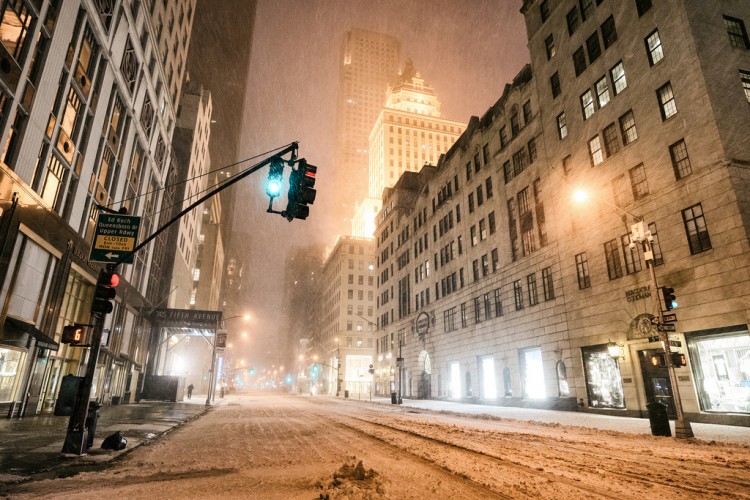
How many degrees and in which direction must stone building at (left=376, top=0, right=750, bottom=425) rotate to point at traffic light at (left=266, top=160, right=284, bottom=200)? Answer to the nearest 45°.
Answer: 0° — it already faces it

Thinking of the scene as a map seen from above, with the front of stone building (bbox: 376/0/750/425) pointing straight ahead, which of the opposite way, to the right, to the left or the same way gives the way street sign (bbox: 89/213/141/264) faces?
to the left

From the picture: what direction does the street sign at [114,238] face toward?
toward the camera

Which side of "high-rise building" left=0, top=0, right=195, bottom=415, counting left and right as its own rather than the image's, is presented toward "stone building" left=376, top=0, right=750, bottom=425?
front

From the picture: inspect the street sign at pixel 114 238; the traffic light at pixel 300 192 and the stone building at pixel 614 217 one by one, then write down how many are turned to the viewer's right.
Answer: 1

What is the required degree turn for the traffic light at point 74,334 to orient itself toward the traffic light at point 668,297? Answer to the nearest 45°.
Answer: approximately 90° to its left

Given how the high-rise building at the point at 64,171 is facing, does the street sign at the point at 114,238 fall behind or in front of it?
in front

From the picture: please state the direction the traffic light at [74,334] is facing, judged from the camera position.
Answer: facing the viewer

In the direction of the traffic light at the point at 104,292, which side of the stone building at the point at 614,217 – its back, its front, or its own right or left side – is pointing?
front

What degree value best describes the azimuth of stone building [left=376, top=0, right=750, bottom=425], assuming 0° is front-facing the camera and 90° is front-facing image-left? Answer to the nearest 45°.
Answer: approximately 45°
